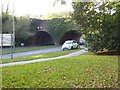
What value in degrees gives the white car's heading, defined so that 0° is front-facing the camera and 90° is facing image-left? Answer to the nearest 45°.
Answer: approximately 45°

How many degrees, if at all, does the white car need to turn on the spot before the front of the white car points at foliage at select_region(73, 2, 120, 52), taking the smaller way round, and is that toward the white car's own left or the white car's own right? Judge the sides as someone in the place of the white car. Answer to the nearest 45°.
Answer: approximately 135° to the white car's own left

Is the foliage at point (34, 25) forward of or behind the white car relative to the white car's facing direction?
forward

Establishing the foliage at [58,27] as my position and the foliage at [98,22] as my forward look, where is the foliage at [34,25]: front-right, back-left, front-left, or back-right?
back-right
